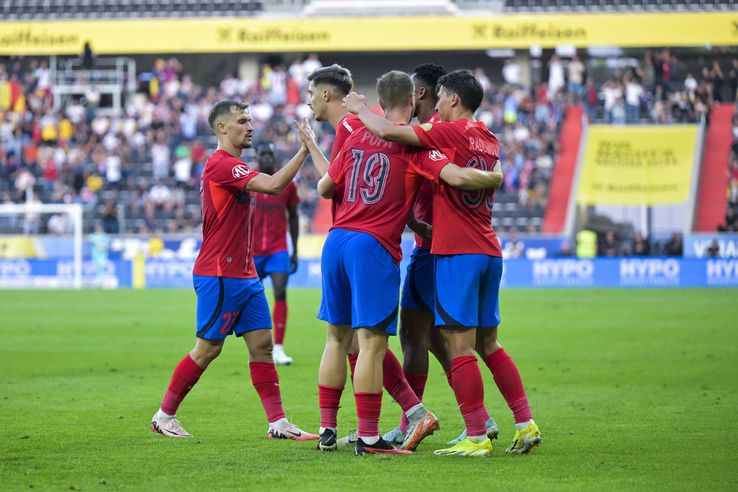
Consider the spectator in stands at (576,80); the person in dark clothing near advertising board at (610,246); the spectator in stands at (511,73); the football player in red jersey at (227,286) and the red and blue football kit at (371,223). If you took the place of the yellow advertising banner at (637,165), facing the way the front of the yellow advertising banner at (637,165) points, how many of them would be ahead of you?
3

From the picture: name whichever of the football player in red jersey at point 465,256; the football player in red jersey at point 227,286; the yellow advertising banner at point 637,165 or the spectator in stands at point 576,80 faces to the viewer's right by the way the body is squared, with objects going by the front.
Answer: the football player in red jersey at point 227,286

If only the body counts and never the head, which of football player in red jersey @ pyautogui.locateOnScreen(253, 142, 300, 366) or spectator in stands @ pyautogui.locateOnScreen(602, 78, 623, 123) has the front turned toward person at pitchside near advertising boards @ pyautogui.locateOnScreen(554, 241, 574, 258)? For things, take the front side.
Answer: spectator in stands @ pyautogui.locateOnScreen(602, 78, 623, 123)

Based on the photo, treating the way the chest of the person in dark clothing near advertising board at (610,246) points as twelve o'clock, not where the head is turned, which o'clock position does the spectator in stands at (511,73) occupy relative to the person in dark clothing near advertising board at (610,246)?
the spectator in stands at (511,73) is roughly at 5 o'clock from the person in dark clothing near advertising board at (610,246).

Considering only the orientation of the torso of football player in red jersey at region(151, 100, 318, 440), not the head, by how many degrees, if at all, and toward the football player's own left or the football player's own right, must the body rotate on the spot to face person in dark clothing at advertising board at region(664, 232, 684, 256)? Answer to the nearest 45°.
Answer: approximately 45° to the football player's own left

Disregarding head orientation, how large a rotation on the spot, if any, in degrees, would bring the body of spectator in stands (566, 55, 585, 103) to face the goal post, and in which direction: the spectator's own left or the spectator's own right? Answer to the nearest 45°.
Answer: approximately 45° to the spectator's own right

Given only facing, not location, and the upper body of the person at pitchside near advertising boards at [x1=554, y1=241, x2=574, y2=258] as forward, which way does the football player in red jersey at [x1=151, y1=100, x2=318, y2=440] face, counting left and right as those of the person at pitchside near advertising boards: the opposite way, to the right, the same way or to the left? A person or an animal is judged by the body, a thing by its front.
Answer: to the left

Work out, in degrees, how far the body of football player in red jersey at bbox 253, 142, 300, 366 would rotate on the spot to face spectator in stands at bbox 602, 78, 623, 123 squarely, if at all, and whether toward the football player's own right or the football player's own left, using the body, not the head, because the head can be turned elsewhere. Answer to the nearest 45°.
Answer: approximately 135° to the football player's own left
